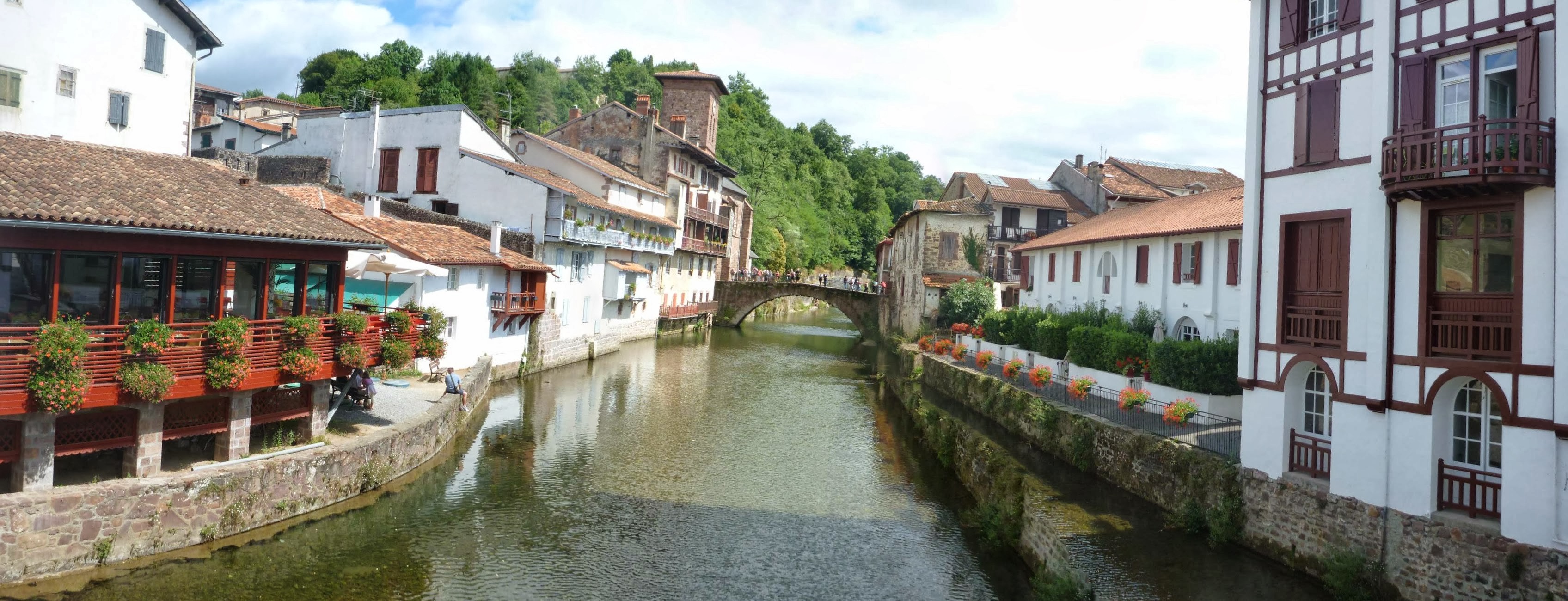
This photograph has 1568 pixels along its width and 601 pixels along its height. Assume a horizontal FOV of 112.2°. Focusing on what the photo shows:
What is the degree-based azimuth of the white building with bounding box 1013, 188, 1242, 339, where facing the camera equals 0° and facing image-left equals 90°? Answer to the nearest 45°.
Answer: approximately 45°

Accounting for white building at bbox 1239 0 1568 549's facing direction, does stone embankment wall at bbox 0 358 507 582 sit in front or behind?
in front

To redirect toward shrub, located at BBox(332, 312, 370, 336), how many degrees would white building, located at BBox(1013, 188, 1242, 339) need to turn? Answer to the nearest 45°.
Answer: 0° — it already faces it

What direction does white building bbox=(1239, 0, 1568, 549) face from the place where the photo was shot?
facing the viewer and to the left of the viewer

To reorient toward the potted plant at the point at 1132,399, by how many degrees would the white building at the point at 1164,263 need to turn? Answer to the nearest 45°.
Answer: approximately 45° to its left

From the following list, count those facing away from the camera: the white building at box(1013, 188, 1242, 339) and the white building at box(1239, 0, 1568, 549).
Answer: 0

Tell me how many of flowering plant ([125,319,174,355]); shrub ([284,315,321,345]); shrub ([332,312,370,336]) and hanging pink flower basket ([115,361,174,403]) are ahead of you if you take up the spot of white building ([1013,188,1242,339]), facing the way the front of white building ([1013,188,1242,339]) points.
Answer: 4

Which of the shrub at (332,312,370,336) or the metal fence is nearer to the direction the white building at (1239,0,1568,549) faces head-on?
the shrub

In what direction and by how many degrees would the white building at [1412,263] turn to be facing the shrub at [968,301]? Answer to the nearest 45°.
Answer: approximately 90° to its right

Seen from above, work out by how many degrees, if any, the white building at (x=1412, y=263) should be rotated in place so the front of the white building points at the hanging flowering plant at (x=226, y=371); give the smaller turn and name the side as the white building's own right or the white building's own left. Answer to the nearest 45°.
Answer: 0° — it already faces it

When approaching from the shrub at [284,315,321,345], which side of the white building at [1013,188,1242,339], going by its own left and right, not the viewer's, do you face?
front

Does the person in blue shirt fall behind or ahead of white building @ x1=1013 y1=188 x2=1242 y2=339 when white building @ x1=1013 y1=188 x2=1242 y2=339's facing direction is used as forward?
ahead

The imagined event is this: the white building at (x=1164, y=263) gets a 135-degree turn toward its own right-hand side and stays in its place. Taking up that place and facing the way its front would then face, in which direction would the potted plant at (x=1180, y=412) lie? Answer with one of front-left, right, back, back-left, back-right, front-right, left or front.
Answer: back
